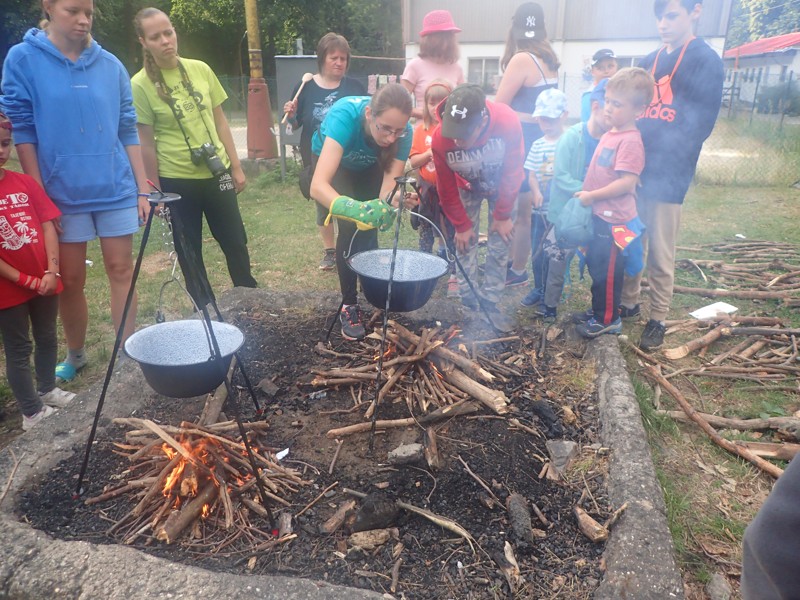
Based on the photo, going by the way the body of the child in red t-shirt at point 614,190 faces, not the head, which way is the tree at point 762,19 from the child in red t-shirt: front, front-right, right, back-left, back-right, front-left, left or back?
back-right

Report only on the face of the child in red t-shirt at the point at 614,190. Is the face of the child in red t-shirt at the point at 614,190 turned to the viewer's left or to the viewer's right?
to the viewer's left

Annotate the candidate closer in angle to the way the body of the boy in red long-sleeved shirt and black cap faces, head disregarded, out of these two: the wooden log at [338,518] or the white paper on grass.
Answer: the wooden log

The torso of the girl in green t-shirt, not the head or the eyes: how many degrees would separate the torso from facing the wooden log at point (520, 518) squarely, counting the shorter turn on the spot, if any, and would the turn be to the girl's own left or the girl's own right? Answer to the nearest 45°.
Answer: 0° — they already face it

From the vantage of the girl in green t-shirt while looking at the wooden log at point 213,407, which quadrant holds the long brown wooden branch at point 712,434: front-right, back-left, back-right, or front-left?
front-left

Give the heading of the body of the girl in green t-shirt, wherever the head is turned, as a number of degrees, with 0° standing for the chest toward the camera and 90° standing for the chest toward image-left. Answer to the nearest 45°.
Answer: approximately 315°

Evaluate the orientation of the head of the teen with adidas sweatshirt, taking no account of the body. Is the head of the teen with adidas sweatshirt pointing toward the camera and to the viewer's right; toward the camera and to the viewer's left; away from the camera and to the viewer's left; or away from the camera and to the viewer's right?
toward the camera and to the viewer's left

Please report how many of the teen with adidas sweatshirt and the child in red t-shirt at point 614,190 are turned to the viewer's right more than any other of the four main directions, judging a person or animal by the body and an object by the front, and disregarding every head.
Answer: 0

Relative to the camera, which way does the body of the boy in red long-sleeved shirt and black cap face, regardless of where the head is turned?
toward the camera

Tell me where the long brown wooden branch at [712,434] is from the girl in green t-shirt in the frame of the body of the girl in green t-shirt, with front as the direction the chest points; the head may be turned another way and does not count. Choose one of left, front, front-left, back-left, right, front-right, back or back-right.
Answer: front

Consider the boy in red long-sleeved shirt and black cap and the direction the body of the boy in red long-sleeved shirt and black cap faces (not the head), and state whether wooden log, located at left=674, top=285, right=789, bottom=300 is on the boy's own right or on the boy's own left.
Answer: on the boy's own left

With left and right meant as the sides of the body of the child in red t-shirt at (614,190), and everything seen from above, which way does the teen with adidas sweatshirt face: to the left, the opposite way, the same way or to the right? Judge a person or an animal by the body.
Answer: the same way

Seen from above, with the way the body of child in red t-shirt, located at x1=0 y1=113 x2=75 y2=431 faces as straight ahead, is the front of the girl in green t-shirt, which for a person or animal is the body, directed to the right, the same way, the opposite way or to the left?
the same way
